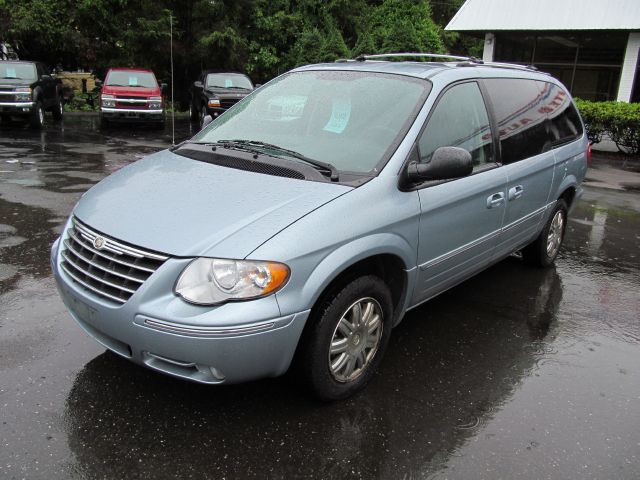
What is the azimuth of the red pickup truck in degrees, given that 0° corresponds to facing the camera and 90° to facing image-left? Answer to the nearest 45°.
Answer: approximately 0°

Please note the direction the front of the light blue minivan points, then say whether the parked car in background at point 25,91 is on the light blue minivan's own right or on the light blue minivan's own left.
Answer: on the light blue minivan's own right

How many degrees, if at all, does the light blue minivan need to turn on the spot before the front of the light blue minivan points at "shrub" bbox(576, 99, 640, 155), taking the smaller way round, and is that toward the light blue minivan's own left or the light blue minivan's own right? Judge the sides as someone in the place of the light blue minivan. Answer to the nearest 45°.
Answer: approximately 180°

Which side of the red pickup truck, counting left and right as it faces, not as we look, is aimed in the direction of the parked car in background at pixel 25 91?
right

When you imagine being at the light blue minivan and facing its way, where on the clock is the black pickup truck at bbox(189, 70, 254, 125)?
The black pickup truck is roughly at 4 o'clock from the light blue minivan.

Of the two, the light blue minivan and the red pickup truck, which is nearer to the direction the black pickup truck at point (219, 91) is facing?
the light blue minivan

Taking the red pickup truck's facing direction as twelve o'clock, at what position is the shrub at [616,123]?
The shrub is roughly at 10 o'clock from the red pickup truck.

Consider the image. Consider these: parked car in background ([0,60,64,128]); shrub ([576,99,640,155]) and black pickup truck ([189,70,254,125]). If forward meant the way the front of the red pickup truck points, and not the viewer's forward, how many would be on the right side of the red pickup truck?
1
